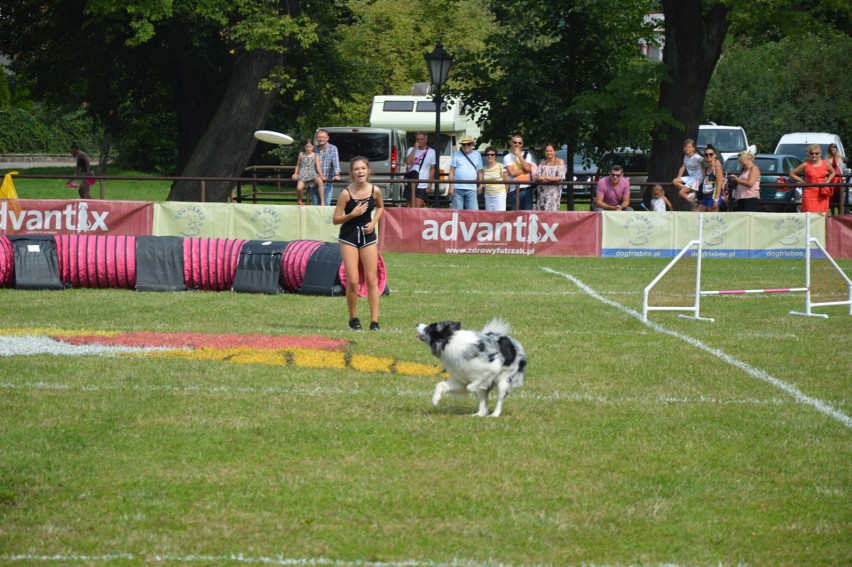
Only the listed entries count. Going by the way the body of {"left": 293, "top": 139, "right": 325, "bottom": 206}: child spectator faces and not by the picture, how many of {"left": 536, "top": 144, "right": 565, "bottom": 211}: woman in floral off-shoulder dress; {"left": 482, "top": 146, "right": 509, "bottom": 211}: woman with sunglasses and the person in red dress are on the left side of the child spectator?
3

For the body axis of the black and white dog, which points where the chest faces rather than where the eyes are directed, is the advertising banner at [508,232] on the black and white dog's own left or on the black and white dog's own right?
on the black and white dog's own right

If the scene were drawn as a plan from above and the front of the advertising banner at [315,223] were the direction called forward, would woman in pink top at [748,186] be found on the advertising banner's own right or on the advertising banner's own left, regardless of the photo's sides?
on the advertising banner's own left

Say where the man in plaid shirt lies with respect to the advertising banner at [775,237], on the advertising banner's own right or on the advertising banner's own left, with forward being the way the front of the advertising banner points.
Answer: on the advertising banner's own right

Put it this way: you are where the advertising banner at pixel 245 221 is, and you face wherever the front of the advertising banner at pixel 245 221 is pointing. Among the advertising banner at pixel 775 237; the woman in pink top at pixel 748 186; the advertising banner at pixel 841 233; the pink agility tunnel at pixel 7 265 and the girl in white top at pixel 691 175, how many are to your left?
4

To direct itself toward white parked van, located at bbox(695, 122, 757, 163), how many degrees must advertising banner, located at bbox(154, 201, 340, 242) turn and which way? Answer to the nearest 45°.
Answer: approximately 135° to its left

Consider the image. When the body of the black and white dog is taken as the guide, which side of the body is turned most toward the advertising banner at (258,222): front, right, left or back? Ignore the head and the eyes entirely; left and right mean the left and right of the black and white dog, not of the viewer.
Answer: right

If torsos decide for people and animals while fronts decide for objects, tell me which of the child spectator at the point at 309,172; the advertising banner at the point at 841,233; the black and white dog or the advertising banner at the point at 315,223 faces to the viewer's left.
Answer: the black and white dog
